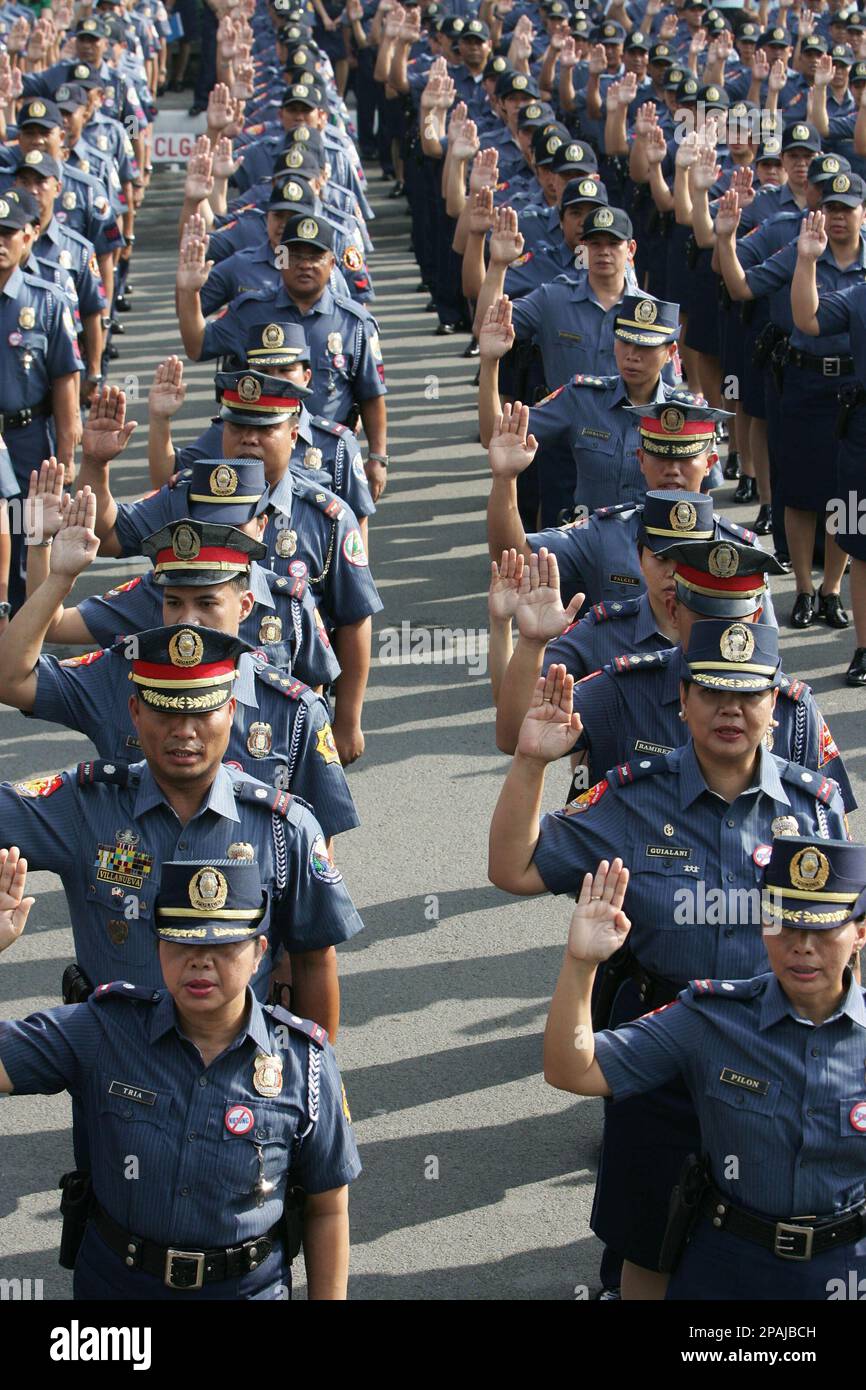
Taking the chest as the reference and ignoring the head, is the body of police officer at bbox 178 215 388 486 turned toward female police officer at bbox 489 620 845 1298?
yes

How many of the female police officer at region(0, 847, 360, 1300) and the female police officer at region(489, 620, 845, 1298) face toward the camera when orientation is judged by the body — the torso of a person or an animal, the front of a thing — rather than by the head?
2

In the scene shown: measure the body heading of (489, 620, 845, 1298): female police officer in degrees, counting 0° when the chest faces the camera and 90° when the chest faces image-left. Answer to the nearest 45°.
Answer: approximately 0°

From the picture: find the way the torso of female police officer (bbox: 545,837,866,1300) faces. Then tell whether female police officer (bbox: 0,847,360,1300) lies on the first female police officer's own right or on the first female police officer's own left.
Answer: on the first female police officer's own right

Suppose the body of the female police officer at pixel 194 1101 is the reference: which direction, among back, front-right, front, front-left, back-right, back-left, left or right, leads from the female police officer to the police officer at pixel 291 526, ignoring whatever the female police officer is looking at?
back

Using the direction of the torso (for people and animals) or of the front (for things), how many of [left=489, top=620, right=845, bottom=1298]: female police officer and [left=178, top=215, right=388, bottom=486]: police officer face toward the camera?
2

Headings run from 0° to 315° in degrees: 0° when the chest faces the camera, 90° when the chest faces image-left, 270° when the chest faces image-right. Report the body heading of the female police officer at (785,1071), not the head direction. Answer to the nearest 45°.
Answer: approximately 0°

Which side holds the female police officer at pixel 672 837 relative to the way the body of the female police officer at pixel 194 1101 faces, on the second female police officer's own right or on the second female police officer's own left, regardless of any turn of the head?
on the second female police officer's own left

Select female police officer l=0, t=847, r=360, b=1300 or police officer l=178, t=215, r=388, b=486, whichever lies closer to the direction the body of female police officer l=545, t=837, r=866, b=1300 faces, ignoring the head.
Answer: the female police officer

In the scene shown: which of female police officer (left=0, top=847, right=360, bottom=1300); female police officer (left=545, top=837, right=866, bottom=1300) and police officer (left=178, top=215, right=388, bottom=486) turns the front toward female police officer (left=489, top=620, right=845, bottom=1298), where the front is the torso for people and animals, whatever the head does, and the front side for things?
the police officer
